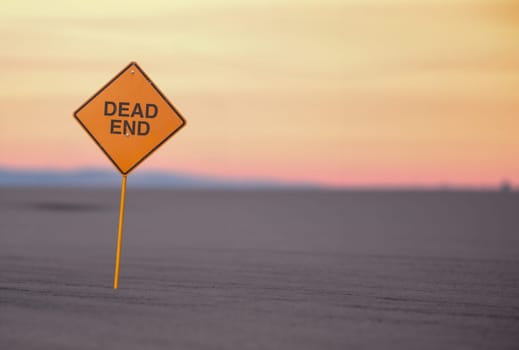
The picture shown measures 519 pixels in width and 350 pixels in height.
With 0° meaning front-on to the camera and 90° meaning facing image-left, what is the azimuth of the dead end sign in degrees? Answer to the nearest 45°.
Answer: approximately 0°
